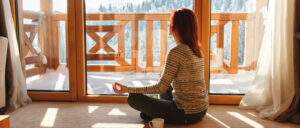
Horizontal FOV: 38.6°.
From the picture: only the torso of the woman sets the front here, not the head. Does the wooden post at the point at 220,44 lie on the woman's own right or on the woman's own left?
on the woman's own right

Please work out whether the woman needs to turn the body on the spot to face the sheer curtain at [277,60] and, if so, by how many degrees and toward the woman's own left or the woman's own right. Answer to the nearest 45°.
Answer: approximately 90° to the woman's own right

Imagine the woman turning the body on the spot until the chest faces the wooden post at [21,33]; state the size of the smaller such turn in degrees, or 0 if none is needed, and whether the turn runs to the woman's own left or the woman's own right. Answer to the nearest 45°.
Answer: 0° — they already face it

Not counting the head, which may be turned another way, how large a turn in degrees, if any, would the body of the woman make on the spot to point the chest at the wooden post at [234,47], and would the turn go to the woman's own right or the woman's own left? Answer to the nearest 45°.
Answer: approximately 90° to the woman's own right

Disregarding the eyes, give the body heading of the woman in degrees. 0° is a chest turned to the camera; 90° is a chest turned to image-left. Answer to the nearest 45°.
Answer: approximately 135°

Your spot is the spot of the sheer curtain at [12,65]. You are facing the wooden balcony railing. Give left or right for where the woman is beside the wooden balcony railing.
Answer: right

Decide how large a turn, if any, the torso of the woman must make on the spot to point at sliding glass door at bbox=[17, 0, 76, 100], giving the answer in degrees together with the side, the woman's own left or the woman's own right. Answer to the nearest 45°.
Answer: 0° — they already face it
